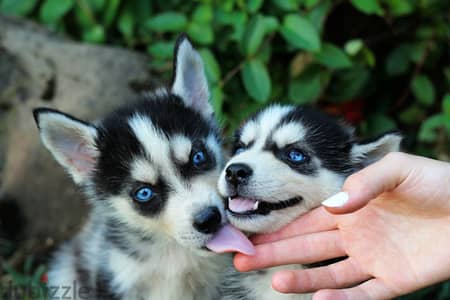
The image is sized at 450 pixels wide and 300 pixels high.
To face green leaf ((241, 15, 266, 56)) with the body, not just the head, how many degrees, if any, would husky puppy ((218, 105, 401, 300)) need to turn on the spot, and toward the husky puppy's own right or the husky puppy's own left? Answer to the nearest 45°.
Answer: approximately 135° to the husky puppy's own right

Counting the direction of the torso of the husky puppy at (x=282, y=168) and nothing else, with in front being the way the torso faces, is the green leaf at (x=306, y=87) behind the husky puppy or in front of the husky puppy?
behind

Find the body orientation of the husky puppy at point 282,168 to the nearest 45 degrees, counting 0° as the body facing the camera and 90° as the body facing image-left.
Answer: approximately 45°

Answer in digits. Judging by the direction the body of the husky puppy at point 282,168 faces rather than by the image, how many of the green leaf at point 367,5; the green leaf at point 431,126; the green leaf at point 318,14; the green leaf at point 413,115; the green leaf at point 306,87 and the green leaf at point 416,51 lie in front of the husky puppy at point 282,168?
0

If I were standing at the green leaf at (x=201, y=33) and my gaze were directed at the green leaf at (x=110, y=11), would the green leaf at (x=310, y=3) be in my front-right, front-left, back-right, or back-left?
back-right

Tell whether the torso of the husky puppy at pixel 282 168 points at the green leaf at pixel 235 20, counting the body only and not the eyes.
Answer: no

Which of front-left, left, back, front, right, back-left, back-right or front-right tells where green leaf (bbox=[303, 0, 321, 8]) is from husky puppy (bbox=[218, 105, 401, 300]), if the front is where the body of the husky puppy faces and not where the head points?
back-right

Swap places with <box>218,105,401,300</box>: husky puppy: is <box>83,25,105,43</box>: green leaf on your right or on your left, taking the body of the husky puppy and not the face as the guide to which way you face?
on your right

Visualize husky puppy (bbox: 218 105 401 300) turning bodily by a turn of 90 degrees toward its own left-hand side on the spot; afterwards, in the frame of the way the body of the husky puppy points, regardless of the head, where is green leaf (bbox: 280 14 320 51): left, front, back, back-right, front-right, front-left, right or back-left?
back-left

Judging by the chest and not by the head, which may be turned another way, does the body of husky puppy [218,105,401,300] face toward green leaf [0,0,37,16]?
no

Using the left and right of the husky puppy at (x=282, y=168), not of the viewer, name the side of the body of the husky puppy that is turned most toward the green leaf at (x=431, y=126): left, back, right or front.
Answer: back

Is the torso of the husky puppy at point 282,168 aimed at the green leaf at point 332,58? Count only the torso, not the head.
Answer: no

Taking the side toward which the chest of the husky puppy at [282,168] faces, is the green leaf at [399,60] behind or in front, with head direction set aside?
behind

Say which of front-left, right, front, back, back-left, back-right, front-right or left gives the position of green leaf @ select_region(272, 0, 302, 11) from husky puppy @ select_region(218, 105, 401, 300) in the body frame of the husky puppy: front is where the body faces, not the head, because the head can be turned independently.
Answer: back-right
